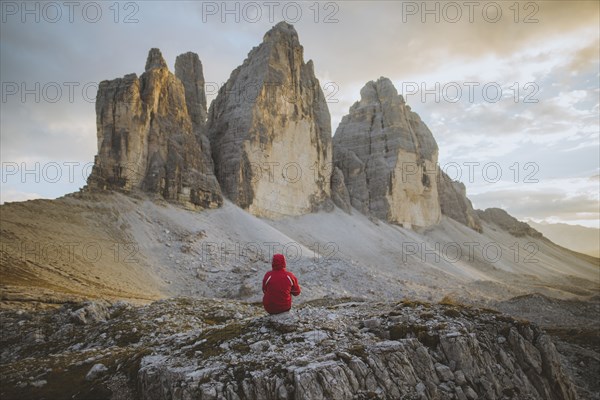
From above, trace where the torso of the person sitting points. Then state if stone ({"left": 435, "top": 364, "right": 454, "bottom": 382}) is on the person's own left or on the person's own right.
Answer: on the person's own right

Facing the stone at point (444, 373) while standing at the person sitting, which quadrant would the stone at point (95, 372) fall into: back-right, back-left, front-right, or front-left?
front-right

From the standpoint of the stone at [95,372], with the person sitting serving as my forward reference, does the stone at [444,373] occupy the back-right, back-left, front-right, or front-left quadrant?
front-right

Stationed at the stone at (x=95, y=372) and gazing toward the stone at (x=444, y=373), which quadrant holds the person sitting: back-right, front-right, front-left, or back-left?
front-left

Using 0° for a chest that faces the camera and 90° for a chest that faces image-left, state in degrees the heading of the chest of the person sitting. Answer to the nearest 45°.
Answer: approximately 180°

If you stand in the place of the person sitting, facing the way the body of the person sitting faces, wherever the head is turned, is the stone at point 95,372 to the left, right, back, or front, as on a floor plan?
back
